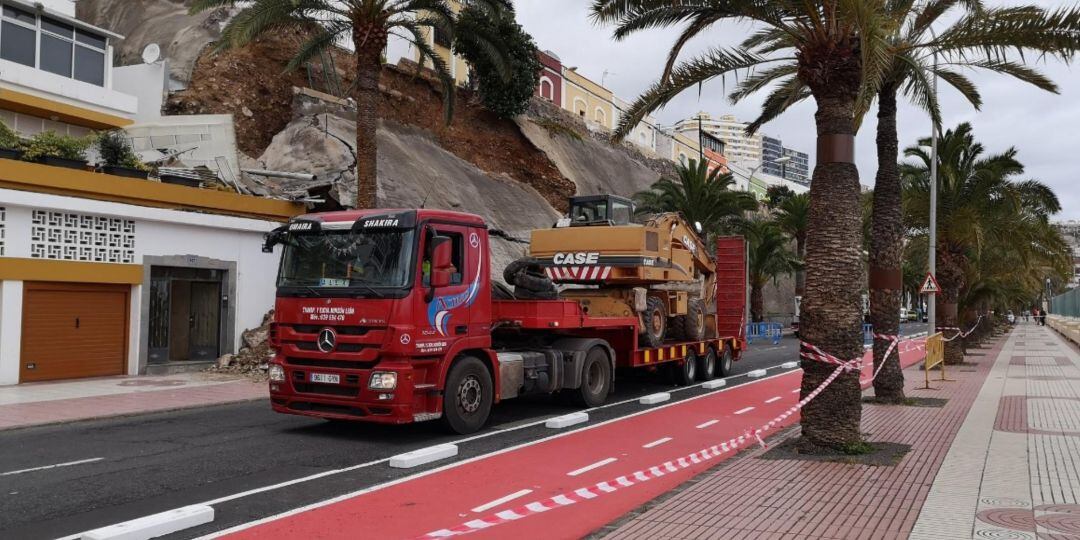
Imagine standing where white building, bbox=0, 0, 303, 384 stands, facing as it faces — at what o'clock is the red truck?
The red truck is roughly at 1 o'clock from the white building.

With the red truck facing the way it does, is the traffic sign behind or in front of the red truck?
behind

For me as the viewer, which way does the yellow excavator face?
facing away from the viewer and to the right of the viewer

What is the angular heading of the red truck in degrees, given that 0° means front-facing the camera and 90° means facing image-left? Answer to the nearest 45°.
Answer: approximately 45°

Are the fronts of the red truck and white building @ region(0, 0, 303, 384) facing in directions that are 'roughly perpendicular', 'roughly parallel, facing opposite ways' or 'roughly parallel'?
roughly perpendicular

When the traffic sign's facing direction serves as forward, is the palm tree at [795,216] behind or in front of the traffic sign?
behind

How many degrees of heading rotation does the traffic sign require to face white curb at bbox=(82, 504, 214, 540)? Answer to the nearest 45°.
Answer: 0° — it already faces it

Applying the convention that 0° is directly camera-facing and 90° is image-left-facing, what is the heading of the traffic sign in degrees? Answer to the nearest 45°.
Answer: approximately 0°

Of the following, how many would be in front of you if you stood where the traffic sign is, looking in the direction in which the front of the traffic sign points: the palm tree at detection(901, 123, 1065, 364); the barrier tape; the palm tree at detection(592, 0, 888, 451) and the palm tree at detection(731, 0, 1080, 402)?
3
